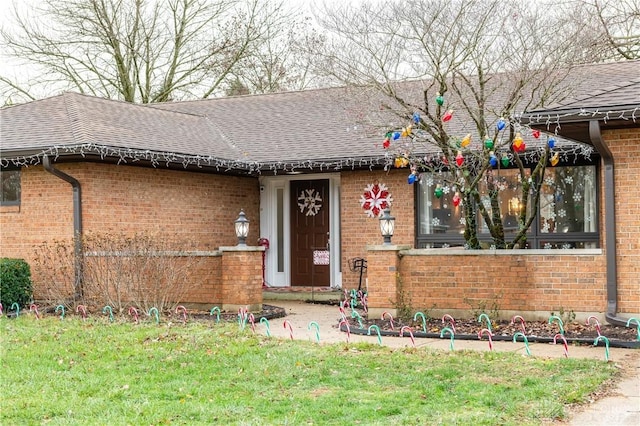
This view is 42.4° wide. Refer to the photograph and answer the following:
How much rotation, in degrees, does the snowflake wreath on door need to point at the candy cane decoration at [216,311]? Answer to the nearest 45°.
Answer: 0° — it already faces it

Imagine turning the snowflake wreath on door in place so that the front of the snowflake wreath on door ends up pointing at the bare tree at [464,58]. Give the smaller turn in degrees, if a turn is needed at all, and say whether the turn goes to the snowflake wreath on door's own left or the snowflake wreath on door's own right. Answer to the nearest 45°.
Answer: approximately 45° to the snowflake wreath on door's own left

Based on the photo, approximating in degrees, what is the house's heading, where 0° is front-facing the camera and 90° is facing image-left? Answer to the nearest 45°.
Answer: approximately 0°

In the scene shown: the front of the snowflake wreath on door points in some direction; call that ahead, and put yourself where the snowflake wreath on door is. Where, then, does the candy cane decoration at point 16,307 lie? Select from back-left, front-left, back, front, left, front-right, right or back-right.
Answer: front-right

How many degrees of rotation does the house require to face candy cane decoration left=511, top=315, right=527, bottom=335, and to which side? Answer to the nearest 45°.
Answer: approximately 45° to its left

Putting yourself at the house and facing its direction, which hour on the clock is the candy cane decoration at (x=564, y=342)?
The candy cane decoration is roughly at 11 o'clock from the house.
